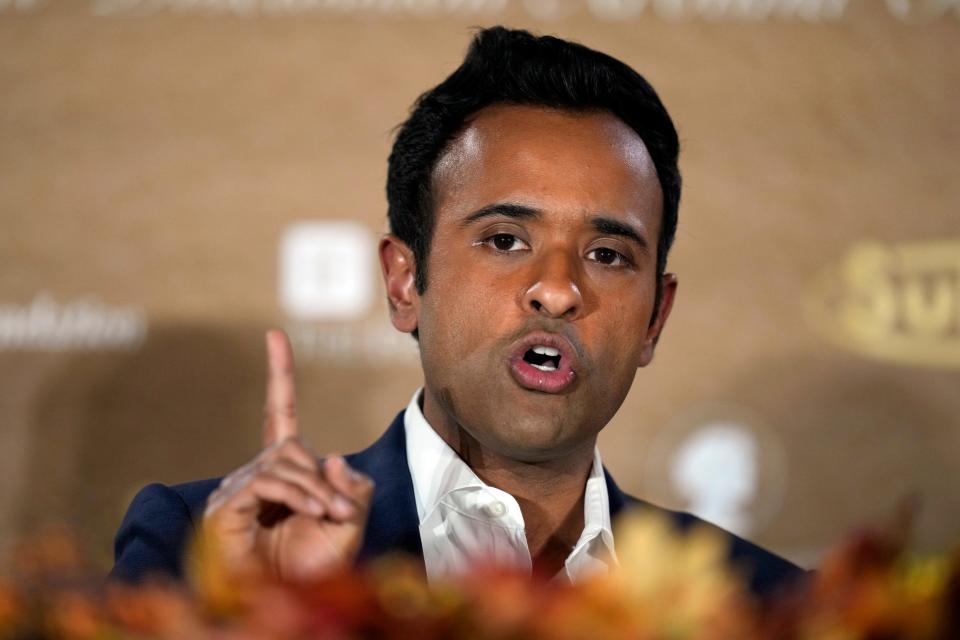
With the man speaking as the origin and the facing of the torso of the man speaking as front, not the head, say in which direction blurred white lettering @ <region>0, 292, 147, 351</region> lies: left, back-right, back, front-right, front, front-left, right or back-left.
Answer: back-right

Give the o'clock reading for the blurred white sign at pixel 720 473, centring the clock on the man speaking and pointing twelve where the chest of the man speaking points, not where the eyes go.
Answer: The blurred white sign is roughly at 7 o'clock from the man speaking.

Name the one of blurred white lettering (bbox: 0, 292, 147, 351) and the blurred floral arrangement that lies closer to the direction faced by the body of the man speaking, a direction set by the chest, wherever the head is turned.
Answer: the blurred floral arrangement

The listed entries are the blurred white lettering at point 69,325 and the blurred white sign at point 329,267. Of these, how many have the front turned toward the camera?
2

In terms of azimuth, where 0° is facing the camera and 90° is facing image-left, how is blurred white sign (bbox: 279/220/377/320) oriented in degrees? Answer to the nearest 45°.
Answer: approximately 0°

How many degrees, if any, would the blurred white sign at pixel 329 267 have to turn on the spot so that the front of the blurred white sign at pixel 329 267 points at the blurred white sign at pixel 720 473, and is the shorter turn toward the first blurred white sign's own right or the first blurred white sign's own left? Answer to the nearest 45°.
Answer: approximately 90° to the first blurred white sign's own left

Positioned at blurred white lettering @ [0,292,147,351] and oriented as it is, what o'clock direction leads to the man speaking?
The man speaking is roughly at 11 o'clock from the blurred white lettering.

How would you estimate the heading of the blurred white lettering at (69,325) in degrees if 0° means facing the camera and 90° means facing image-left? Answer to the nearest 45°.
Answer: approximately 0°

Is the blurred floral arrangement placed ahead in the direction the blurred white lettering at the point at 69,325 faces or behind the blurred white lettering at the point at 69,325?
ahead
